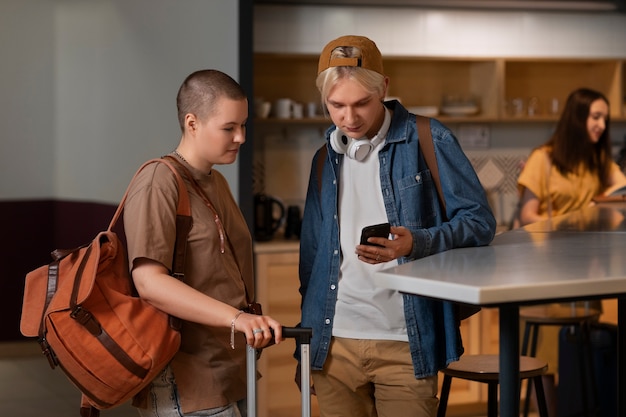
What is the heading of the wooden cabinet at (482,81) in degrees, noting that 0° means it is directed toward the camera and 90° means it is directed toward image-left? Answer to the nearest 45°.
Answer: approximately 0°

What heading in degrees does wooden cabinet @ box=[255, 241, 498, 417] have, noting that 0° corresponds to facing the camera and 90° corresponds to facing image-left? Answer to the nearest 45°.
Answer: approximately 0°

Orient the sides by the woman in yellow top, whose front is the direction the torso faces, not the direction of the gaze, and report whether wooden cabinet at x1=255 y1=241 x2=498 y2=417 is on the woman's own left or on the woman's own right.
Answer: on the woman's own right

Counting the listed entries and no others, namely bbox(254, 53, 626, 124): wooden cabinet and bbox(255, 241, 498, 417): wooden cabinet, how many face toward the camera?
2
